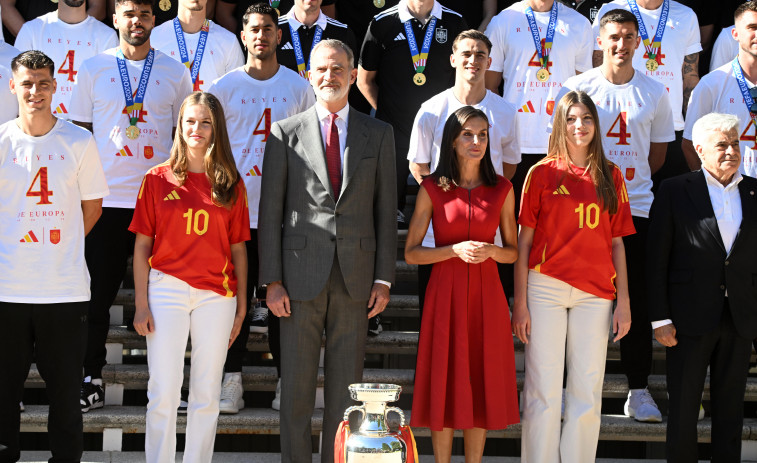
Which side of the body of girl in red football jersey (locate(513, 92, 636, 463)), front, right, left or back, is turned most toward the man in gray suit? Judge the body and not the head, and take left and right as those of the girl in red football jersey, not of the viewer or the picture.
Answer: right

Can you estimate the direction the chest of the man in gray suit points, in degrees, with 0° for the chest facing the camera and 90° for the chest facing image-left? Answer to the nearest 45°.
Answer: approximately 0°

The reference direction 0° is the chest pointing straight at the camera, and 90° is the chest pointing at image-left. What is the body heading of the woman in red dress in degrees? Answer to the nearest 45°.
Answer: approximately 0°

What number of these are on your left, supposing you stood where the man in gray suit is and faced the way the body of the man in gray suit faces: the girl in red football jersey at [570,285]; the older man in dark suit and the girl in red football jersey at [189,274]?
2

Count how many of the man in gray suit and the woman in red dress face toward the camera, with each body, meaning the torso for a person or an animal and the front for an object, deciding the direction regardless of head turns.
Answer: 2

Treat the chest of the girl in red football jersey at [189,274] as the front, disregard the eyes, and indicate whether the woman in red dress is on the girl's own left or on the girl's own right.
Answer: on the girl's own left

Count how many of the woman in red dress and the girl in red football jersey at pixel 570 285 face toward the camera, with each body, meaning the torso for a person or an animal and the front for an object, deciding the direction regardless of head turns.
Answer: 2

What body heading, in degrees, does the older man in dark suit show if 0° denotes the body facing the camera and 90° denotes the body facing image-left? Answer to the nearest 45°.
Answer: approximately 315°

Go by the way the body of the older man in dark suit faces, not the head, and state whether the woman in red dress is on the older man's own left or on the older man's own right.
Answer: on the older man's own right
